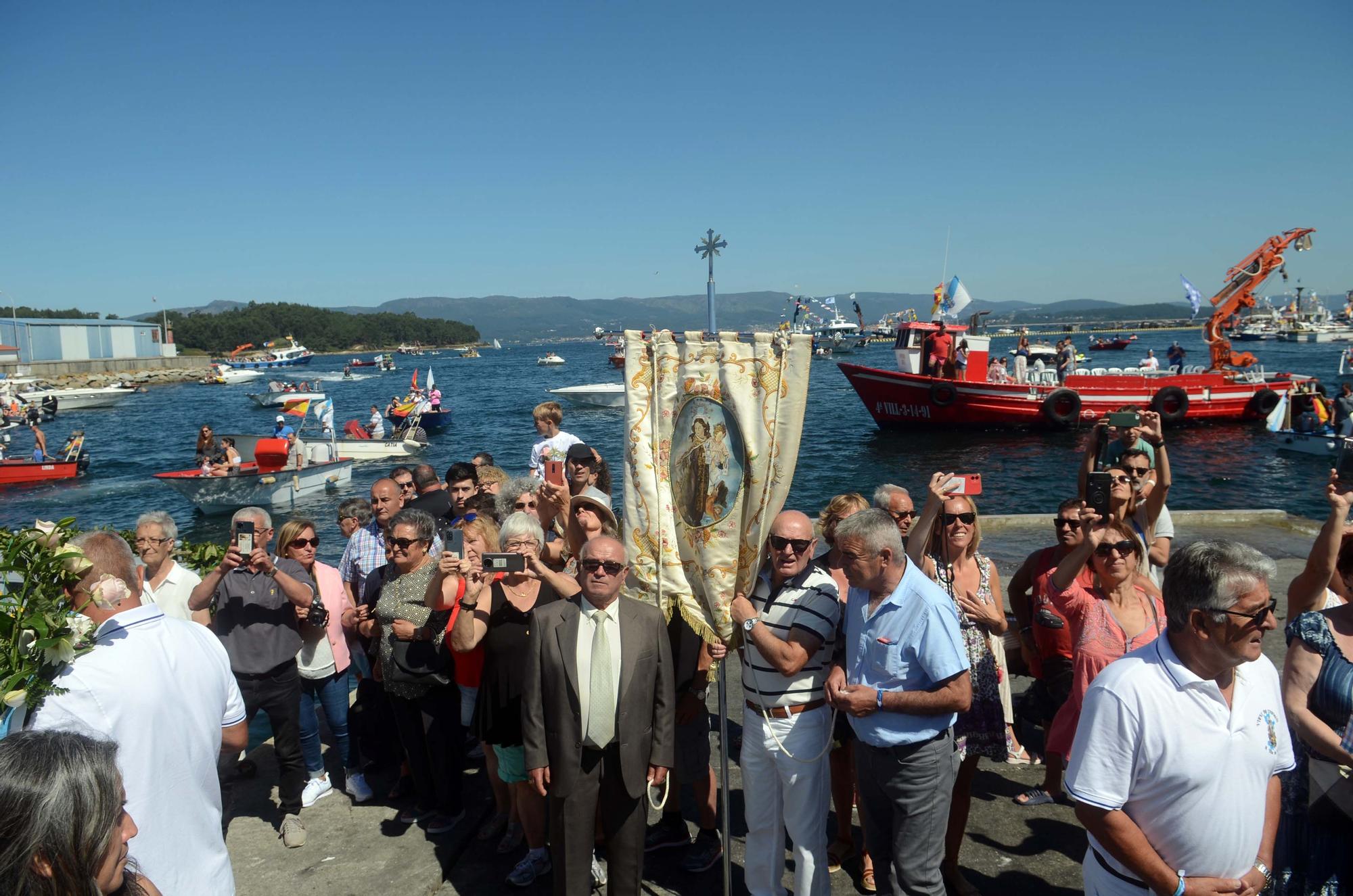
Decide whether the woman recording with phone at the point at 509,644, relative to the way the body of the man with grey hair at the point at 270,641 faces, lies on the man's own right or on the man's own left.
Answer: on the man's own left

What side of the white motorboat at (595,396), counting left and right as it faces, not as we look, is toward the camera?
left

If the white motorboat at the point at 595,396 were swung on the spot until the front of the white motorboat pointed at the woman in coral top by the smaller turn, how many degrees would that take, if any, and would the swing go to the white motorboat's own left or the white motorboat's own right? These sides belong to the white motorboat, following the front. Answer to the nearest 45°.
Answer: approximately 90° to the white motorboat's own left

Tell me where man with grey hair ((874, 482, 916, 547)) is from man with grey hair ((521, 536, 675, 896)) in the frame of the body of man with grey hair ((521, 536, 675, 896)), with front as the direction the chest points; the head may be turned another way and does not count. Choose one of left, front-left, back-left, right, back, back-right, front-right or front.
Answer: back-left

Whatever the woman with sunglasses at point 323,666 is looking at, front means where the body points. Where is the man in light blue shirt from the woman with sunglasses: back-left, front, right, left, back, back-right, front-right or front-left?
front-left

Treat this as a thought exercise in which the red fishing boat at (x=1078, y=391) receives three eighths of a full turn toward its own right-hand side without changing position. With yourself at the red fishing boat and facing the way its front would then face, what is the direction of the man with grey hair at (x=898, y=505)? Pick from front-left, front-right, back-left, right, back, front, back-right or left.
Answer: back-right

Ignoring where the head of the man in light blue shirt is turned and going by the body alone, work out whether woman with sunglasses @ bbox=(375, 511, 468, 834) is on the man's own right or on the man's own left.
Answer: on the man's own right

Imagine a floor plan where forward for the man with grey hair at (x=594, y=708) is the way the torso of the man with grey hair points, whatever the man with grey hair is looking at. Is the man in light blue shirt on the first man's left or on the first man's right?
on the first man's left

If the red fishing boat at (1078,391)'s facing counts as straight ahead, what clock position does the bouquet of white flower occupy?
The bouquet of white flower is roughly at 9 o'clock from the red fishing boat.

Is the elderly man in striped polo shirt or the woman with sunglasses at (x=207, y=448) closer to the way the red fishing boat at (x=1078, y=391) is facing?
the woman with sunglasses

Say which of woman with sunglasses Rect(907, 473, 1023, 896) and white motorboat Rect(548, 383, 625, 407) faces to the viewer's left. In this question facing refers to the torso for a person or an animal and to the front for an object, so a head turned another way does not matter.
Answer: the white motorboat

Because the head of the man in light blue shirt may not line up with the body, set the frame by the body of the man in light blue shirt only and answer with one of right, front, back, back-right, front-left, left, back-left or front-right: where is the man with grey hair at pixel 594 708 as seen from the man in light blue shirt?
front-right
